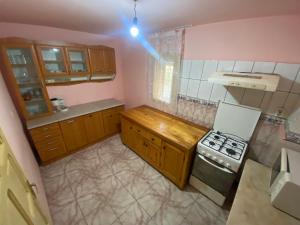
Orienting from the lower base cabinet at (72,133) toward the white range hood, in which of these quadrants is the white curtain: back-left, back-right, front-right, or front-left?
front-left

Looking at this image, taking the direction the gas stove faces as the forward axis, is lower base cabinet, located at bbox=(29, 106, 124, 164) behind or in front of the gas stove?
in front

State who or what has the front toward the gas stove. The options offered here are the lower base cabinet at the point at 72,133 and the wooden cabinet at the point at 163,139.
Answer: the lower base cabinet

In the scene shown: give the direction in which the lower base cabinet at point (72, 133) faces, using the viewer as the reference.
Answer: facing the viewer and to the right of the viewer

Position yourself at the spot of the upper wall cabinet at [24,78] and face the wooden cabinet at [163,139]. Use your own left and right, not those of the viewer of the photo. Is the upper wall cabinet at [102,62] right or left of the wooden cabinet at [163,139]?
left

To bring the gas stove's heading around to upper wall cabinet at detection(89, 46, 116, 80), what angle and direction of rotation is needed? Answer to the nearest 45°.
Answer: approximately 45° to its right

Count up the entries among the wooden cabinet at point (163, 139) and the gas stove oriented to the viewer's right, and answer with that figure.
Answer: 0

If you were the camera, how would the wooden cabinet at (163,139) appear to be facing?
facing the viewer and to the left of the viewer

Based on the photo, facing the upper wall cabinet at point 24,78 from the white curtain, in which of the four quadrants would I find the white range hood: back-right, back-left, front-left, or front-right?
back-left
